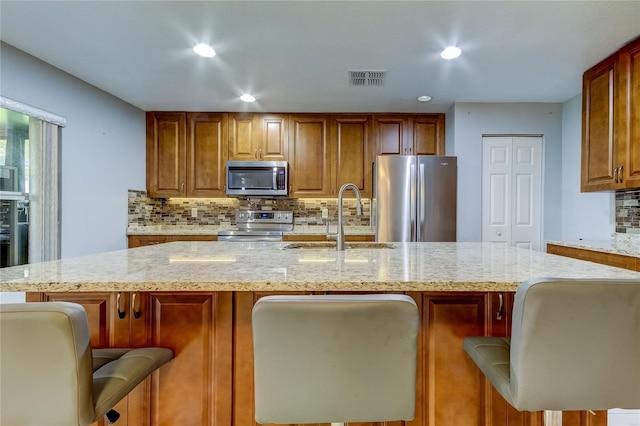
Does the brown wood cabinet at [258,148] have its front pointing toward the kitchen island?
yes

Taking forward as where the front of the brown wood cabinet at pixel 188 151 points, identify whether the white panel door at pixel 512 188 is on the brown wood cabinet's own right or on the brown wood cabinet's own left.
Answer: on the brown wood cabinet's own left

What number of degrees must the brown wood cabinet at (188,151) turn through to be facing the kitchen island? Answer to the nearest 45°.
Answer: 0° — it already faces it

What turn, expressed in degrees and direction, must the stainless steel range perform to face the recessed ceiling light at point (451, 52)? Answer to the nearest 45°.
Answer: approximately 45° to its left

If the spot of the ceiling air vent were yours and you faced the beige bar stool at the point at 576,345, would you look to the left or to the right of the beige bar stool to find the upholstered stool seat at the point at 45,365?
right

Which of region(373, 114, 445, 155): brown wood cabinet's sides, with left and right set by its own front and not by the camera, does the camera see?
front

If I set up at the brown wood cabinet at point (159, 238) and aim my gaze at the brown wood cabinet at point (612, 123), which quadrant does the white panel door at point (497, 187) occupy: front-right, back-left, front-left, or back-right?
front-left

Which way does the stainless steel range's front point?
toward the camera

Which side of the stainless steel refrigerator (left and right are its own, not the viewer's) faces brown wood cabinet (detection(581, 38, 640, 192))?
left

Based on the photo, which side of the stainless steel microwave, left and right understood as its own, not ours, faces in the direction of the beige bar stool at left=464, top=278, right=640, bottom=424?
front

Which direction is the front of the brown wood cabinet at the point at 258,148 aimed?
toward the camera

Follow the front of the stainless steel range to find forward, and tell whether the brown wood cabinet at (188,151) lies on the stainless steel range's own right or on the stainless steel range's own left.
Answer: on the stainless steel range's own right

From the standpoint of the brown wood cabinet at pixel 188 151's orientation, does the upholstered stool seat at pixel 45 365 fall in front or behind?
in front

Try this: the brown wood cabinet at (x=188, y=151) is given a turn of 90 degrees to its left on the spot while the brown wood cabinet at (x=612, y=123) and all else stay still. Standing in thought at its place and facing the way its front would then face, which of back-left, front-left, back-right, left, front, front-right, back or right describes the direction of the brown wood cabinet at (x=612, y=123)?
front-right
